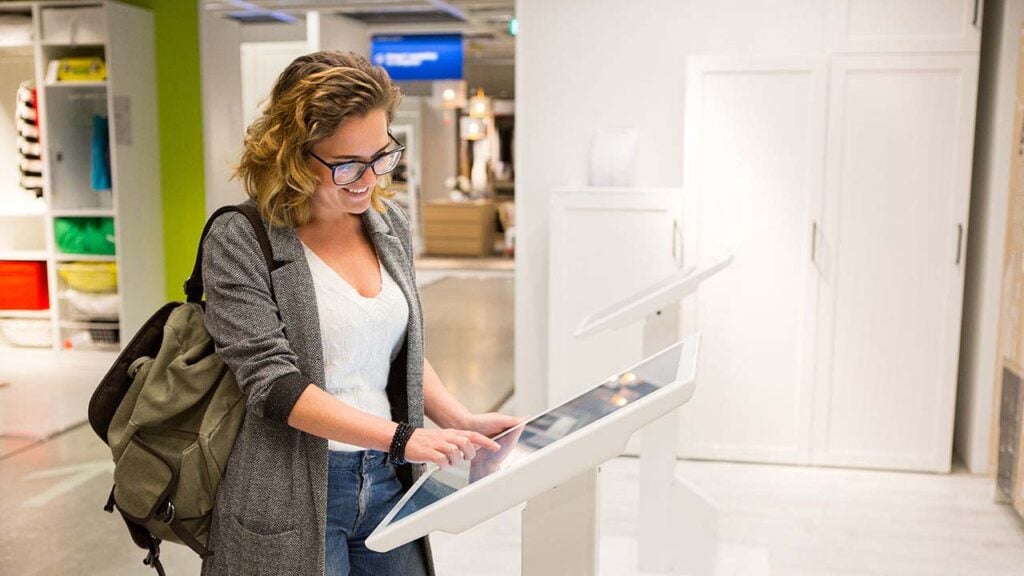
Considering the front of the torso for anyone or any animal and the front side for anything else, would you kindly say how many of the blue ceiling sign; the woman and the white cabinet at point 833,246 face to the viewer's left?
0

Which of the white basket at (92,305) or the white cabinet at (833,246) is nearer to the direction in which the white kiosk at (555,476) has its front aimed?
the white basket

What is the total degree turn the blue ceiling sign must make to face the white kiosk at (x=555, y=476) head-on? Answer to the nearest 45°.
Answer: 0° — it already faces it

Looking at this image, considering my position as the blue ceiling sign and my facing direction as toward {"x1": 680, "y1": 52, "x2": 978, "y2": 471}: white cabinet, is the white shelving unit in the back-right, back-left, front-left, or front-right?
front-right

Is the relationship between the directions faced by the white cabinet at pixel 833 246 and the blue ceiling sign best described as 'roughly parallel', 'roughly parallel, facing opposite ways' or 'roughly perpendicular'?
roughly parallel

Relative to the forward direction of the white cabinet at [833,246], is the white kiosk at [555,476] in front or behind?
in front

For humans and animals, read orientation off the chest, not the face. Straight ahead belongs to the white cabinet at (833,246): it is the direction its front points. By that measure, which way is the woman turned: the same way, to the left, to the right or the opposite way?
to the left

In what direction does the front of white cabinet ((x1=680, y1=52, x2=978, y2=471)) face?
toward the camera

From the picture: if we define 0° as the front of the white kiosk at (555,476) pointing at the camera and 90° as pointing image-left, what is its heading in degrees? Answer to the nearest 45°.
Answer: approximately 90°

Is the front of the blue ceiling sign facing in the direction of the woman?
yes

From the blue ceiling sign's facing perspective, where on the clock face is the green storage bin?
The green storage bin is roughly at 1 o'clock from the blue ceiling sign.

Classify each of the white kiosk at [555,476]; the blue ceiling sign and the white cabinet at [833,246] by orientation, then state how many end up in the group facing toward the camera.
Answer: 2

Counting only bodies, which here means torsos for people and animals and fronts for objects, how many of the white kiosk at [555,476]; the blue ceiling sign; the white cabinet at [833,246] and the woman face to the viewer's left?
1

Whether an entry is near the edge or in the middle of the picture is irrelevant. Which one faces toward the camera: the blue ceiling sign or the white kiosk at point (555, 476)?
the blue ceiling sign

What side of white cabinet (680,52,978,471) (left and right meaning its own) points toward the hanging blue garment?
right

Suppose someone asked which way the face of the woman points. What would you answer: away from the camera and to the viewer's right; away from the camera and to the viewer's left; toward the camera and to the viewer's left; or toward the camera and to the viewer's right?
toward the camera and to the viewer's right

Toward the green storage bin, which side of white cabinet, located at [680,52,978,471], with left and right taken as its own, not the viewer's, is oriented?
right

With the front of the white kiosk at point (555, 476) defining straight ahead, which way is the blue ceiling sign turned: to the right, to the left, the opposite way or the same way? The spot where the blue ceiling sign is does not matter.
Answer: to the left
